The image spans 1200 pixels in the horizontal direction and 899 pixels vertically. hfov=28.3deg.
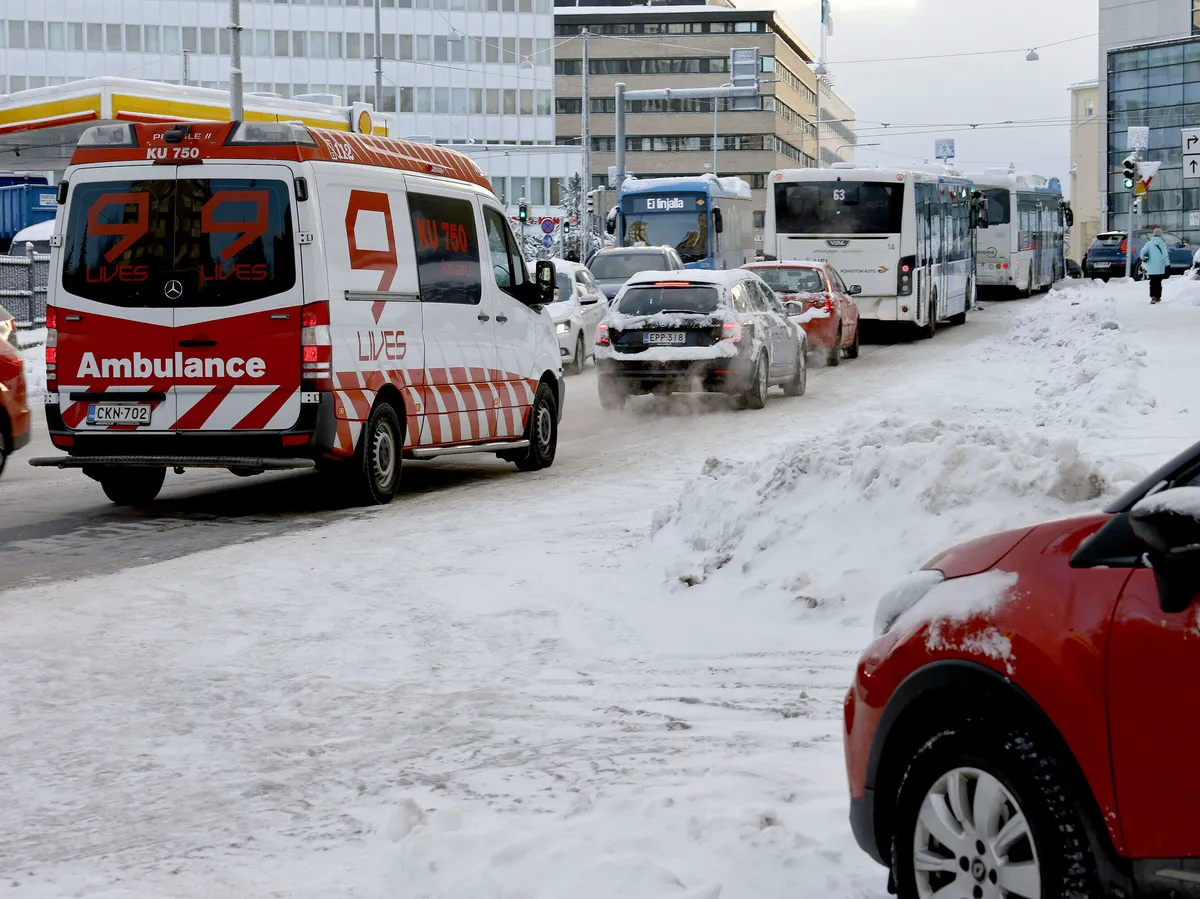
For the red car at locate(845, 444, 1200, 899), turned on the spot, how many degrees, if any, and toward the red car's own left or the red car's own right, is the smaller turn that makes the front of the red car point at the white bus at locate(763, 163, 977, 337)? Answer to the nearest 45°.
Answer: approximately 45° to the red car's own right

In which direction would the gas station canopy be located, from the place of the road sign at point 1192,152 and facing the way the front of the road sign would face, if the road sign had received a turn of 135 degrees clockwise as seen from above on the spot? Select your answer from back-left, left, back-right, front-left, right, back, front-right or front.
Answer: front-left

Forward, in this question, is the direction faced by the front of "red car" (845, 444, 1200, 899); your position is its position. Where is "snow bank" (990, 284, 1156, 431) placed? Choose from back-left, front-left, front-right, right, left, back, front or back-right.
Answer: front-right

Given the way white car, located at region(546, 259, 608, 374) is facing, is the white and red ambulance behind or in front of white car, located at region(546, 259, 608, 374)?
in front

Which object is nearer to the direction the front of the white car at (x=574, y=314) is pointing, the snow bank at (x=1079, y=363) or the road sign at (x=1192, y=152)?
the snow bank

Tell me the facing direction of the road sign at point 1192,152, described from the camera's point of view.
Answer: facing the viewer

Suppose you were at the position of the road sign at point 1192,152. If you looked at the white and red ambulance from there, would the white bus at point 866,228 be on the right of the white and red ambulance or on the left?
right

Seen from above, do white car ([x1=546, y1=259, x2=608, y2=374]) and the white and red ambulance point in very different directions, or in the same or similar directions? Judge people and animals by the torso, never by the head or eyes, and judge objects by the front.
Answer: very different directions

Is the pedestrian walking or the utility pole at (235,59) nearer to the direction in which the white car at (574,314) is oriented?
the utility pole

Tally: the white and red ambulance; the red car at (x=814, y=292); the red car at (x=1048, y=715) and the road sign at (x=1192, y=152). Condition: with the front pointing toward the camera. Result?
1
